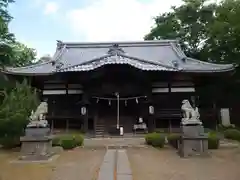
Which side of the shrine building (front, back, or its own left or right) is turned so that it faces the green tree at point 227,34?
left

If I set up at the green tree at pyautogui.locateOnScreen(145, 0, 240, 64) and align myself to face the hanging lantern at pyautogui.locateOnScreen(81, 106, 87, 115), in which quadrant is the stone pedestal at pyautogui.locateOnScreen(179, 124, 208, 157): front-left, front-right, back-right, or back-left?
front-left

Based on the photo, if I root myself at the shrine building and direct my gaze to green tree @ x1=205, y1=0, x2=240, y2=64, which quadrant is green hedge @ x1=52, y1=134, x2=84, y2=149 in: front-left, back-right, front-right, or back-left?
back-right

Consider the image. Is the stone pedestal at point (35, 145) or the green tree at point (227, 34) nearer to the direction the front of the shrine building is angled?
the stone pedestal

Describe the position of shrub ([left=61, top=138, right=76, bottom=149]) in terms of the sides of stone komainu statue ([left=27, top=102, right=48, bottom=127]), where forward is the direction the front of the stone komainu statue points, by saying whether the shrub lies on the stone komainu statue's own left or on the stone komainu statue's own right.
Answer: on the stone komainu statue's own left

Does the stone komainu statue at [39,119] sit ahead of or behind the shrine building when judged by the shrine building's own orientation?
ahead

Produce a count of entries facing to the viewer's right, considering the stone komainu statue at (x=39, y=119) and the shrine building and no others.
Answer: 1

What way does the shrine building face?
toward the camera

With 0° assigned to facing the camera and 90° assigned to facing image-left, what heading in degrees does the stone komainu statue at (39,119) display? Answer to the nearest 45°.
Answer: approximately 270°

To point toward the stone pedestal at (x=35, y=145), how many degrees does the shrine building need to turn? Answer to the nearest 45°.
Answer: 0° — it already faces it

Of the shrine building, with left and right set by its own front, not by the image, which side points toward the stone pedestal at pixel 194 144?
front
